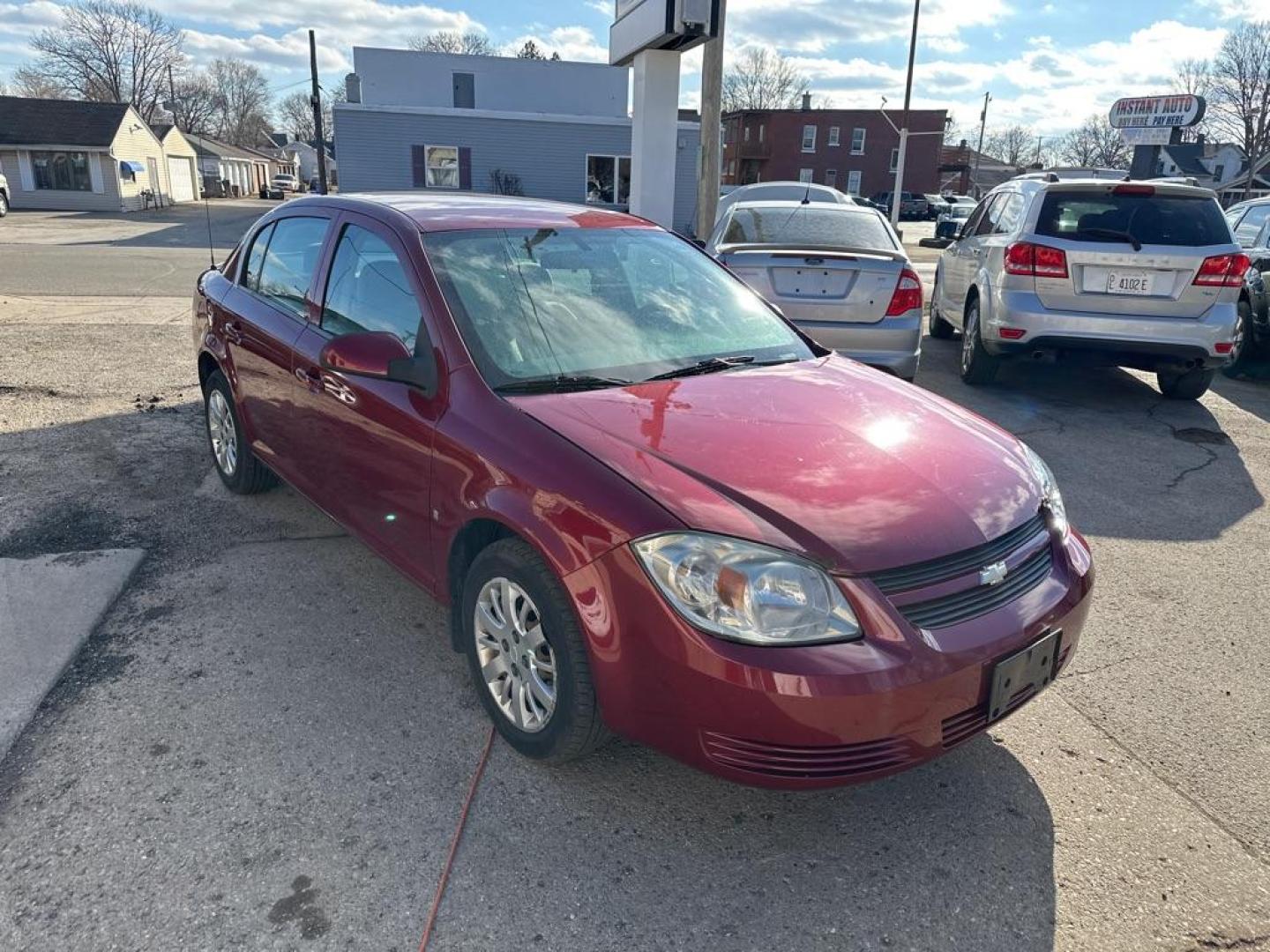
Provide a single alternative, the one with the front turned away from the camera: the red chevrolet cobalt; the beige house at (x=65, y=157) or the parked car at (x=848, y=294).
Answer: the parked car

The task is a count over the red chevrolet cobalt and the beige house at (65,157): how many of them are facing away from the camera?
0

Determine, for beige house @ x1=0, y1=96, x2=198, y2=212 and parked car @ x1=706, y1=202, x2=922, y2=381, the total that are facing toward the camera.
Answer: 1

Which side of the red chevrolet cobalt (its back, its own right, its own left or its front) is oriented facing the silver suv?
left

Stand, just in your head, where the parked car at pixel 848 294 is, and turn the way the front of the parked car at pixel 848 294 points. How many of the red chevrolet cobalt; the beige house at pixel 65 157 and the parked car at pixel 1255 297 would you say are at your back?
1

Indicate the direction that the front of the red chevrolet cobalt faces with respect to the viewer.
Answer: facing the viewer and to the right of the viewer

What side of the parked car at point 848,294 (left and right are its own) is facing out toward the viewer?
back

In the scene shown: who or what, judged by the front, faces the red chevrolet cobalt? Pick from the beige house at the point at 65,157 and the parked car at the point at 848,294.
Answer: the beige house

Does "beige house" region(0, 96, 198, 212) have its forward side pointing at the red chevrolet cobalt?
yes

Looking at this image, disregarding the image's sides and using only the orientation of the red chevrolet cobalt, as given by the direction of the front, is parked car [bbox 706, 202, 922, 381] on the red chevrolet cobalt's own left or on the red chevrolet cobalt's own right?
on the red chevrolet cobalt's own left

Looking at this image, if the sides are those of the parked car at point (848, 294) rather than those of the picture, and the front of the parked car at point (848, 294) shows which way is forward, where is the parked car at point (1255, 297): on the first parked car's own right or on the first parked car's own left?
on the first parked car's own right

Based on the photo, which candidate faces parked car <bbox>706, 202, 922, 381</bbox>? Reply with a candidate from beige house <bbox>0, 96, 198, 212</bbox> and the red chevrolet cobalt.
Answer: the beige house

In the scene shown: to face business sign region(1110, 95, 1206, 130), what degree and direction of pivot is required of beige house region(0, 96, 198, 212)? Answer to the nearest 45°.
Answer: approximately 45° to its left

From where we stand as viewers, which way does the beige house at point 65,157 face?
facing the viewer
